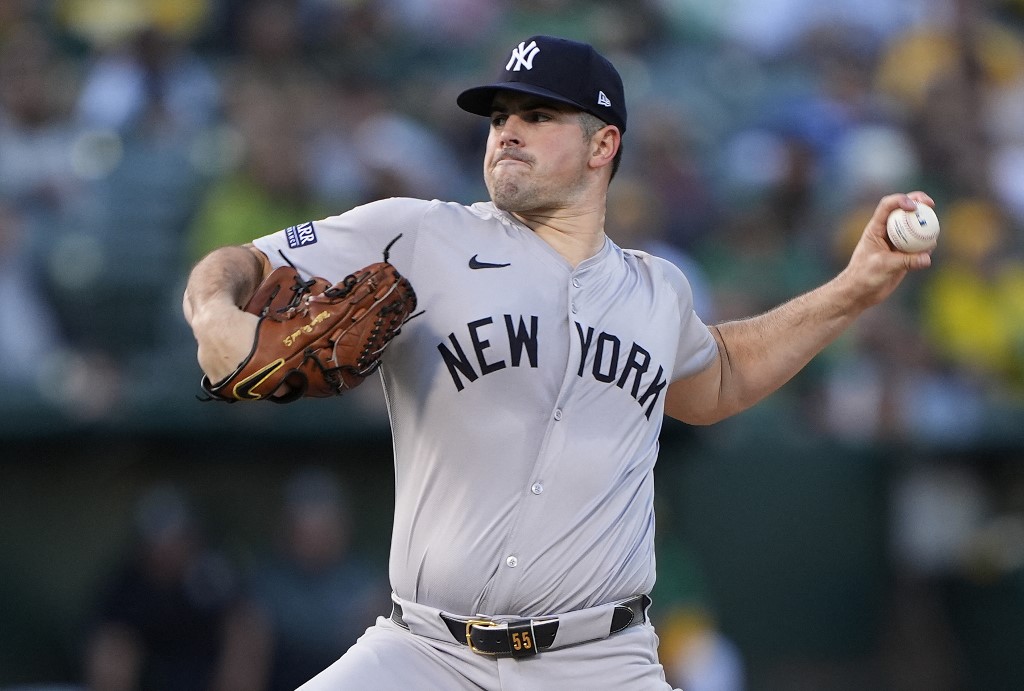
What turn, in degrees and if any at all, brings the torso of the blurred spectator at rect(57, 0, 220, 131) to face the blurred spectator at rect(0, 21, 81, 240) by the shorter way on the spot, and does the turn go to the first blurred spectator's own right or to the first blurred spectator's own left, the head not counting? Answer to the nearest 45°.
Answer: approximately 45° to the first blurred spectator's own right

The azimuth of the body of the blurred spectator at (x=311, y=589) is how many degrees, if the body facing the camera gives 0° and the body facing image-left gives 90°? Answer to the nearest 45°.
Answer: approximately 0°

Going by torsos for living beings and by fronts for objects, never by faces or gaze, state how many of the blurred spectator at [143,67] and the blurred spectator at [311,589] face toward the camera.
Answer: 2

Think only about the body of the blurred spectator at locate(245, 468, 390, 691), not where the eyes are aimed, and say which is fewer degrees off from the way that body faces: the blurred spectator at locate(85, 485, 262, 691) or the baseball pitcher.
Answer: the baseball pitcher

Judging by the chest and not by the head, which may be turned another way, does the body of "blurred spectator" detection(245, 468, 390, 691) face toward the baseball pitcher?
yes

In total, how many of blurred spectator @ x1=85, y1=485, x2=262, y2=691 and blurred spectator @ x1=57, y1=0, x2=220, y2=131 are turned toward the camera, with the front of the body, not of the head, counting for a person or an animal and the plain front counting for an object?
2
